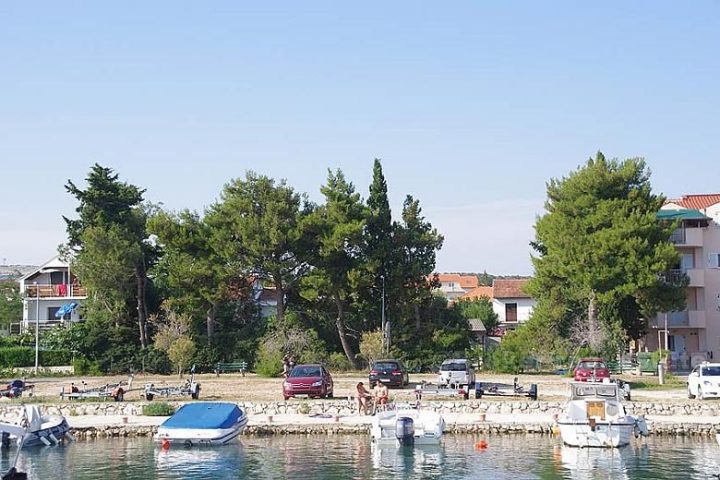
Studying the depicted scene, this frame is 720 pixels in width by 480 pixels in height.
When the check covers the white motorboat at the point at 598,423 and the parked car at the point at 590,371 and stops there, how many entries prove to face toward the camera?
1

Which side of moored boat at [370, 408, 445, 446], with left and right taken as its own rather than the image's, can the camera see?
back

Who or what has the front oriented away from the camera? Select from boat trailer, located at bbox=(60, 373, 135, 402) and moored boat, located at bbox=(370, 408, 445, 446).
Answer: the moored boat

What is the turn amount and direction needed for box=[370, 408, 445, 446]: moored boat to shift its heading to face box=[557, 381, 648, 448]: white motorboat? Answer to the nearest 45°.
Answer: approximately 90° to its right

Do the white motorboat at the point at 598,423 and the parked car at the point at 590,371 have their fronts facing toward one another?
yes

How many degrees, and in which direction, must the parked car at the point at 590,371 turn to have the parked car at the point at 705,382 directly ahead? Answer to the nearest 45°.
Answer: approximately 45° to its left

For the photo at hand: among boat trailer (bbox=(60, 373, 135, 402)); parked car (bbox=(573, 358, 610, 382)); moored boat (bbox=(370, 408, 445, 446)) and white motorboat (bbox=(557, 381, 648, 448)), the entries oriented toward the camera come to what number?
1

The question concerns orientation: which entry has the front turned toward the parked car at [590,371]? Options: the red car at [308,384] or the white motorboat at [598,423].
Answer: the white motorboat

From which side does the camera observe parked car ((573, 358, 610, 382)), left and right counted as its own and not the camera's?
front

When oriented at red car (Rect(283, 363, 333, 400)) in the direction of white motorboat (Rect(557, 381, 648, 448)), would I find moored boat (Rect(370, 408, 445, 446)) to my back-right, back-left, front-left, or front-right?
front-right

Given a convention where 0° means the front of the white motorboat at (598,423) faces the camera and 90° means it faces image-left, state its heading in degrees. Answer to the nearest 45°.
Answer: approximately 180°

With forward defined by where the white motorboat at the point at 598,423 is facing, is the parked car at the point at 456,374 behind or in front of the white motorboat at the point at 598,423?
in front

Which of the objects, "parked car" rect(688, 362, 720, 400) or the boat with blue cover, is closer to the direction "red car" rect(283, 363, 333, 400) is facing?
the boat with blue cover

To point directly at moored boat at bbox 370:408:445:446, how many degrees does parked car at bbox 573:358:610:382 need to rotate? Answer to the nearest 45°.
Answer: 0° — it already faces it
